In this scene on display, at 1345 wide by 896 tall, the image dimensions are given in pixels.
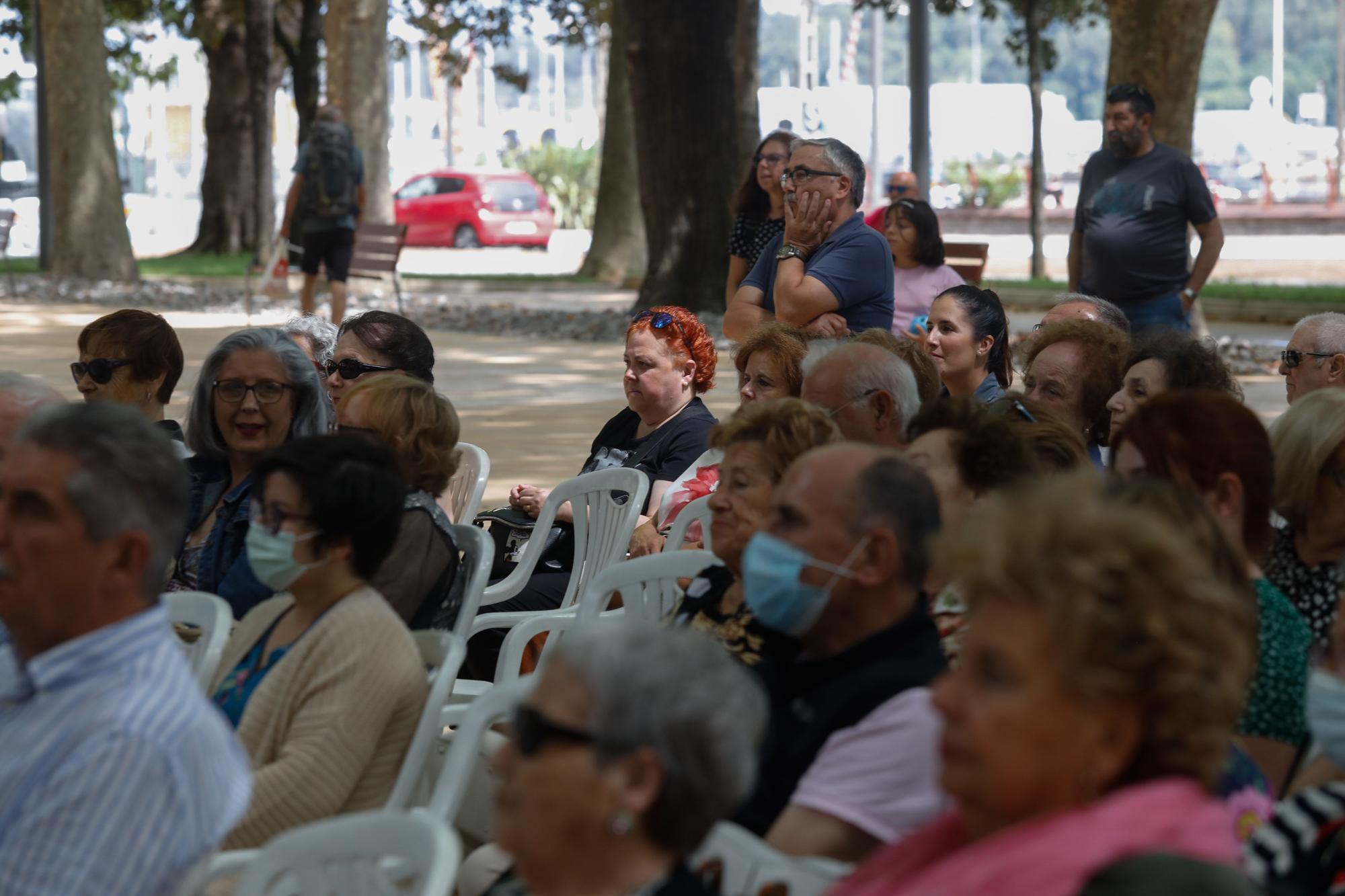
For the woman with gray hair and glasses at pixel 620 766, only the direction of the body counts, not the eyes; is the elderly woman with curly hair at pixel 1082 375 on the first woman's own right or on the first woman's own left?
on the first woman's own right

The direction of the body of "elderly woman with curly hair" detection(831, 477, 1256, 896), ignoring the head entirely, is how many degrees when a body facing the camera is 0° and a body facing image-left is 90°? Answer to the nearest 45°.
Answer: approximately 90°

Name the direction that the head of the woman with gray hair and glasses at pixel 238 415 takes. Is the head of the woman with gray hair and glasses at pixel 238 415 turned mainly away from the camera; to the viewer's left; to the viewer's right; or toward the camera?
toward the camera

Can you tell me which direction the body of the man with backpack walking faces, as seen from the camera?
away from the camera

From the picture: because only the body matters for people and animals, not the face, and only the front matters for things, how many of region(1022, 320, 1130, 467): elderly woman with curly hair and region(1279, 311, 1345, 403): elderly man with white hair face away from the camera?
0

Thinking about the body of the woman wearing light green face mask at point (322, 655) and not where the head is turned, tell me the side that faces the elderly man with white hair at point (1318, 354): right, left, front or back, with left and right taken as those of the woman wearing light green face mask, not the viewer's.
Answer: back

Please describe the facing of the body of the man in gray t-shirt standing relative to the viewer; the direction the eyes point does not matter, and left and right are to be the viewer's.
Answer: facing the viewer and to the left of the viewer

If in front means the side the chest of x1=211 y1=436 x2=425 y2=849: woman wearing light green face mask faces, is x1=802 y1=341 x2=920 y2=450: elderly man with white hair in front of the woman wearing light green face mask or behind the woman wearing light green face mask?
behind

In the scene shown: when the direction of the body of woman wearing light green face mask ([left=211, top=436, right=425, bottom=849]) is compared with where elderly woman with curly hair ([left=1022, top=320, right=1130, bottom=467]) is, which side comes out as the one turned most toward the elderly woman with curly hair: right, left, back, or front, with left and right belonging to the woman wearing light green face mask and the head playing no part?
back

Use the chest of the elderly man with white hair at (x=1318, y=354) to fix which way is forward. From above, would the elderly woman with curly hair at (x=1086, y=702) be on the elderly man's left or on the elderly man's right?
on the elderly man's left

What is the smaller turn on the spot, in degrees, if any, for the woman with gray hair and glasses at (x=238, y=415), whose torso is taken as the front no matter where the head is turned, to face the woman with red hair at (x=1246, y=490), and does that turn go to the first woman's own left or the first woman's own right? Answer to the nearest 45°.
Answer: approximately 90° to the first woman's own left

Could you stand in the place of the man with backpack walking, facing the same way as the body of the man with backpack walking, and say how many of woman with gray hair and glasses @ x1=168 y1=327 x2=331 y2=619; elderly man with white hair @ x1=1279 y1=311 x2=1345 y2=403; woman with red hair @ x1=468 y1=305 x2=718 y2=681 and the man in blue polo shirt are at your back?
4

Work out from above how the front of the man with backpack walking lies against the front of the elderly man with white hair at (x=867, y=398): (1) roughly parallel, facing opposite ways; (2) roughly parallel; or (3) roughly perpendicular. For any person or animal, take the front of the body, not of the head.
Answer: roughly perpendicular

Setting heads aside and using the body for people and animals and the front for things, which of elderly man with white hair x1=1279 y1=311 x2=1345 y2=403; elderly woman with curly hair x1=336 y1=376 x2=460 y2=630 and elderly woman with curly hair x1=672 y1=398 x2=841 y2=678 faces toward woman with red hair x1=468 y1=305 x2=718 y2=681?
the elderly man with white hair

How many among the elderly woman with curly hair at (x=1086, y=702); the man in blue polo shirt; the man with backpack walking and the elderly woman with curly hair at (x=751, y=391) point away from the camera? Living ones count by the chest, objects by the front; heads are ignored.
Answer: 1

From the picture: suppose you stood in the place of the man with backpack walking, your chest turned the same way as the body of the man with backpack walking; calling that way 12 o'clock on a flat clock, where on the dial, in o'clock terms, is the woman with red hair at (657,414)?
The woman with red hair is roughly at 6 o'clock from the man with backpack walking.
